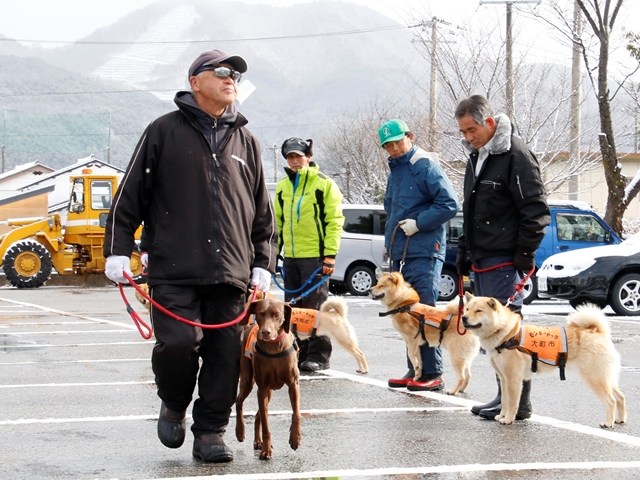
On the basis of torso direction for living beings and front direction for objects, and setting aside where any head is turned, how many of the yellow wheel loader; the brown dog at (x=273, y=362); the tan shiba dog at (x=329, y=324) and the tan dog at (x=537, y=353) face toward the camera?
1

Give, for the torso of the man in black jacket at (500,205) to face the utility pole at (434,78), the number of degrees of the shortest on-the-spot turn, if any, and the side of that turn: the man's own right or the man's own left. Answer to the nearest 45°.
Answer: approximately 135° to the man's own right

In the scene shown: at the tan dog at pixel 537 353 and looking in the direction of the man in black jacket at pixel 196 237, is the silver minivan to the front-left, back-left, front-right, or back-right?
back-right

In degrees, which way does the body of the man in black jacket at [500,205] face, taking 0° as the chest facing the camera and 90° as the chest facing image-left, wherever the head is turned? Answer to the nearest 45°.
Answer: approximately 45°

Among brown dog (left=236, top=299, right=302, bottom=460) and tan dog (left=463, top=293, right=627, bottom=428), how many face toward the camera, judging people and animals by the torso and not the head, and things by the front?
1

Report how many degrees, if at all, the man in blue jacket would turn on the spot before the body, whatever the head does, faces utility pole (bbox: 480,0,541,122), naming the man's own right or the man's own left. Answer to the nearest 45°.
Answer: approximately 135° to the man's own right

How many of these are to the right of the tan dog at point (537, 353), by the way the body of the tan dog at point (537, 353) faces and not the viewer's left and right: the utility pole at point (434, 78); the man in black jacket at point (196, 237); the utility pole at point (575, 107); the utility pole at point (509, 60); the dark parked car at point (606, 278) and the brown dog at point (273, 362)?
4

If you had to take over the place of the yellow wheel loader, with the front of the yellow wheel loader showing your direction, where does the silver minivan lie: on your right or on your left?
on your left

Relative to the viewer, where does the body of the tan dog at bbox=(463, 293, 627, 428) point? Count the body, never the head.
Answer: to the viewer's left

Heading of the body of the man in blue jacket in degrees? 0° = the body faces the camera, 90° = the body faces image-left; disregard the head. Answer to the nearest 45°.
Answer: approximately 45°

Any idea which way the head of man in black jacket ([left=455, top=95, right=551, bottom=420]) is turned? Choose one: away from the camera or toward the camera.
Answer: toward the camera

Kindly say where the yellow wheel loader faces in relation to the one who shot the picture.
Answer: facing to the left of the viewer

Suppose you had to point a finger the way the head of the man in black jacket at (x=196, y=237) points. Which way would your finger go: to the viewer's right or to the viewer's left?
to the viewer's right

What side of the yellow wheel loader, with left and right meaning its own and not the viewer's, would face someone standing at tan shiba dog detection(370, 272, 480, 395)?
left

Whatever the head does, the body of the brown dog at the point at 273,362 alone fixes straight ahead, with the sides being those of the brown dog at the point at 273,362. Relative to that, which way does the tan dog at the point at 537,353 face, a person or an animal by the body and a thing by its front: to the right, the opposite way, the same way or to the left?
to the right

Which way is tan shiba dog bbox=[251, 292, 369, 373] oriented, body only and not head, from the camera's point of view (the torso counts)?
to the viewer's left

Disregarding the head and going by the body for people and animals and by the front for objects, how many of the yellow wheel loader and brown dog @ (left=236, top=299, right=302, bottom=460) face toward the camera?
1
